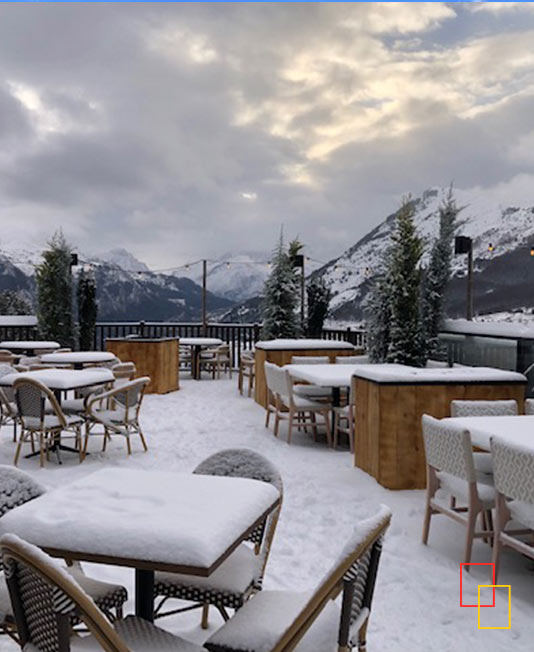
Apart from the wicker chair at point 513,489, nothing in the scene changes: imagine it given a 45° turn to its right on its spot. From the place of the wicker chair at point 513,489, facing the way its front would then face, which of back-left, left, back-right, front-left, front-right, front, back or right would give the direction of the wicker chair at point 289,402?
back-left

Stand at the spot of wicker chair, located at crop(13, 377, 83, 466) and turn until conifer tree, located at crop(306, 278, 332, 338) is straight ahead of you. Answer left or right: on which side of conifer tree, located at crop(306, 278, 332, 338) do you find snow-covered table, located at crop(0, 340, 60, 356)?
left

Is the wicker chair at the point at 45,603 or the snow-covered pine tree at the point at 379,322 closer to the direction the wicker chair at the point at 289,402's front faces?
the snow-covered pine tree

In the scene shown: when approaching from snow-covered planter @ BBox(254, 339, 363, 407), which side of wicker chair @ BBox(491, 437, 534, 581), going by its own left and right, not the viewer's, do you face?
left

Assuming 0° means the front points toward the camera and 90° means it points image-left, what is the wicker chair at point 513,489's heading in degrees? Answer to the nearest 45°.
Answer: approximately 225°

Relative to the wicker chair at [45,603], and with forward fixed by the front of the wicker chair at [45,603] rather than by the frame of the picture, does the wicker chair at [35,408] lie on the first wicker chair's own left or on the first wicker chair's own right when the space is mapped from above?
on the first wicker chair's own left

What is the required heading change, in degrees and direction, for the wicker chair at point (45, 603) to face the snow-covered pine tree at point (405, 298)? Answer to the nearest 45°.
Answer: approximately 45° to its left

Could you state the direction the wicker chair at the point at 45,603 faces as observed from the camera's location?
facing to the right of the viewer

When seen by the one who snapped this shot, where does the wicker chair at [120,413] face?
facing away from the viewer and to the left of the viewer

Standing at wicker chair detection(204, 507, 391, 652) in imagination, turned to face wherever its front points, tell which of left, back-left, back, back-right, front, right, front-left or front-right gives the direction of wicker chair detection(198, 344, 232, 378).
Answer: right

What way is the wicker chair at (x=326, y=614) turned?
to the viewer's left

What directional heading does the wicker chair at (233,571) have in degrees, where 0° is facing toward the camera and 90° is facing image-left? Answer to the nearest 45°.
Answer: approximately 45°

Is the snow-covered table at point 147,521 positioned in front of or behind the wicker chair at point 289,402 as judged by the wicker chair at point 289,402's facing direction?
behind
